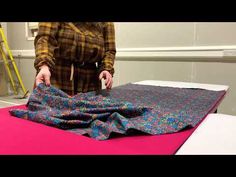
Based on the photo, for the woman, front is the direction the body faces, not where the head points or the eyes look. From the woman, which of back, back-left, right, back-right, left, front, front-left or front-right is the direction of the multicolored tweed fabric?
front

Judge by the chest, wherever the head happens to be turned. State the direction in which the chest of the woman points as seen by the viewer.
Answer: toward the camera

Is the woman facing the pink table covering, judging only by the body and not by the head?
yes
